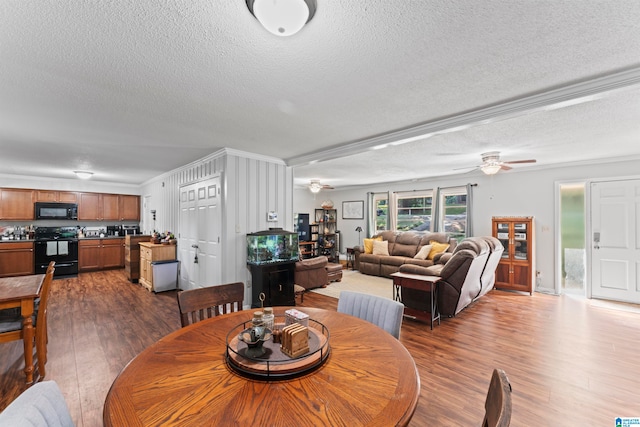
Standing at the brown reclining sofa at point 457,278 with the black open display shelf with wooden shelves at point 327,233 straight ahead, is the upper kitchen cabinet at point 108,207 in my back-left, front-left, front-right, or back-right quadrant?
front-left

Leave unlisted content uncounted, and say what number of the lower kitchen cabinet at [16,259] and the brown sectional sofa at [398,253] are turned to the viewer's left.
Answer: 0

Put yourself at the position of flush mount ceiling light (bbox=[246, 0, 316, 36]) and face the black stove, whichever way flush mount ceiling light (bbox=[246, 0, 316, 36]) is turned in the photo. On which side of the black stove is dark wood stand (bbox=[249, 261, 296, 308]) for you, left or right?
right

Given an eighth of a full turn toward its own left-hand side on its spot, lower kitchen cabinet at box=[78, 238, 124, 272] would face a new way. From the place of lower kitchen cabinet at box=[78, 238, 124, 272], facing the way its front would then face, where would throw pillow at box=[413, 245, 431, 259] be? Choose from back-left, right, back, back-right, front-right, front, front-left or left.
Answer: front

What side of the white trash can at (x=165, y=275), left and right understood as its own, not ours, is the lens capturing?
front

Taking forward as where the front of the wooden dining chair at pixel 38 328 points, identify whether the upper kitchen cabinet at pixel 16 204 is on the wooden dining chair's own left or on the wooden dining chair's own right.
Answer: on the wooden dining chair's own right

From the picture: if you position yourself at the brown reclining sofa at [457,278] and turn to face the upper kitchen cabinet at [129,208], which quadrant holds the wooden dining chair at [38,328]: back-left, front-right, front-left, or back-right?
front-left

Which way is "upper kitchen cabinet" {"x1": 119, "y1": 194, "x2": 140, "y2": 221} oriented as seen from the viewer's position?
toward the camera

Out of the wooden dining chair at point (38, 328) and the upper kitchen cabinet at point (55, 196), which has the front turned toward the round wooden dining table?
the upper kitchen cabinet

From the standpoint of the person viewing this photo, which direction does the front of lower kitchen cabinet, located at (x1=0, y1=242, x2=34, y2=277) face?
facing the viewer

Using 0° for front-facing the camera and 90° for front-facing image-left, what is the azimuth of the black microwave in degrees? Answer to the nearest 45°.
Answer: approximately 0°

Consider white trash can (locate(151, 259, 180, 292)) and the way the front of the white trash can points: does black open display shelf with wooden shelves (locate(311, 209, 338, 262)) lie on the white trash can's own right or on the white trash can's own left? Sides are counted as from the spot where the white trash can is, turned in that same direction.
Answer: on the white trash can's own left

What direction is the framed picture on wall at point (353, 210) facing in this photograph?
toward the camera

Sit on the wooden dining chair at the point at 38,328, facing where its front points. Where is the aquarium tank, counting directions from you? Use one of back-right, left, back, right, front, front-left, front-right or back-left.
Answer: back

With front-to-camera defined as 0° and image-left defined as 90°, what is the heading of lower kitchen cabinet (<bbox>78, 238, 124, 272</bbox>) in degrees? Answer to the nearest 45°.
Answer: approximately 0°

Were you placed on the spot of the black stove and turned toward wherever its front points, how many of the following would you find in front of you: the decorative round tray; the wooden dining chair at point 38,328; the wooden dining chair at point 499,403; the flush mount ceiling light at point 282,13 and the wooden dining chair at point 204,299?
5
